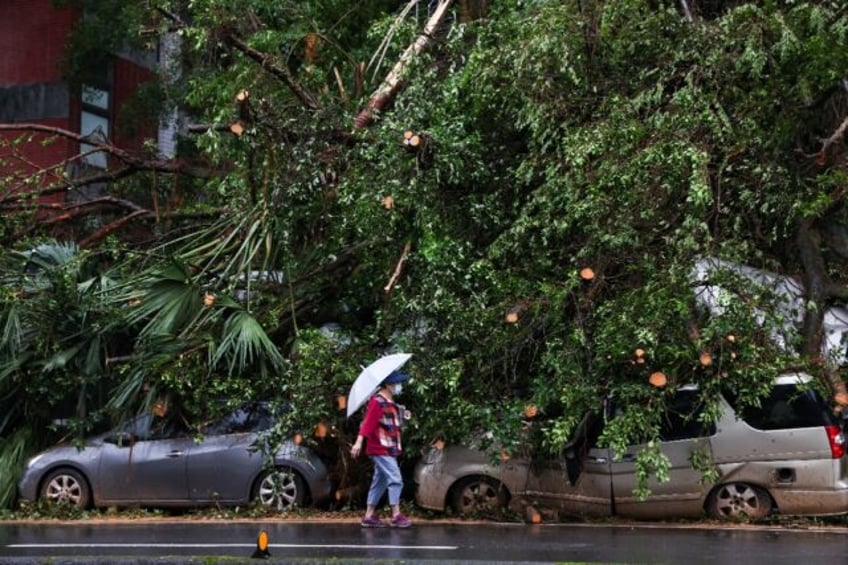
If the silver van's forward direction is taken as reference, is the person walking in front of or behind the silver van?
in front

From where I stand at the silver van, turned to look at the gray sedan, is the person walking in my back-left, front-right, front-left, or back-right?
front-left

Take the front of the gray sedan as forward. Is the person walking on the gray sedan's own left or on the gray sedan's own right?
on the gray sedan's own left

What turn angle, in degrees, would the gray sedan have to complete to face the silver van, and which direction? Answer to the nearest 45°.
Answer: approximately 135° to its left

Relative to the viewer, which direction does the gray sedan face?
to the viewer's left

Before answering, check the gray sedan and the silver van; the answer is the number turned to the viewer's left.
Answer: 2

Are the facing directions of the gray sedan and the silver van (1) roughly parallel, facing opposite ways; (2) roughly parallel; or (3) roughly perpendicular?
roughly parallel

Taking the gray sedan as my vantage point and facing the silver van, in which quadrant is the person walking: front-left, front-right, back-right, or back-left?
front-right

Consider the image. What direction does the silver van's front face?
to the viewer's left

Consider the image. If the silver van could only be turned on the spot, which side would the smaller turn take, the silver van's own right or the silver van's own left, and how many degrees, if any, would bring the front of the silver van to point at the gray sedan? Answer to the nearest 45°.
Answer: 0° — it already faces it

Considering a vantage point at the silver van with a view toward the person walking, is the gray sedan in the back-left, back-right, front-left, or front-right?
front-right

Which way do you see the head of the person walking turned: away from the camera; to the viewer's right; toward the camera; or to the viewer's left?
to the viewer's right
